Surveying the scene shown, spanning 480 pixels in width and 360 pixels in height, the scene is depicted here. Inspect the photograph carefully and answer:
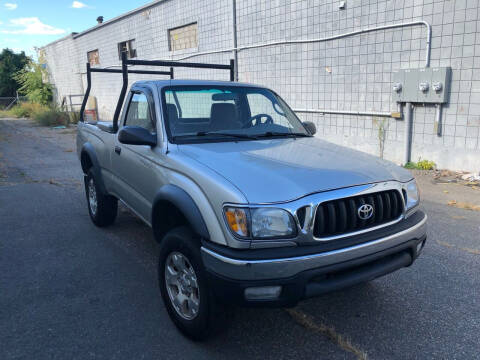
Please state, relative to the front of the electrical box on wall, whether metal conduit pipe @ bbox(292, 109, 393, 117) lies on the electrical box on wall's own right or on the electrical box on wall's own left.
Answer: on the electrical box on wall's own right

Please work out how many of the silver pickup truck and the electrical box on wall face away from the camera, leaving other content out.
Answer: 0

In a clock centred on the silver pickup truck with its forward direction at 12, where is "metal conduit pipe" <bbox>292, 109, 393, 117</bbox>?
The metal conduit pipe is roughly at 8 o'clock from the silver pickup truck.

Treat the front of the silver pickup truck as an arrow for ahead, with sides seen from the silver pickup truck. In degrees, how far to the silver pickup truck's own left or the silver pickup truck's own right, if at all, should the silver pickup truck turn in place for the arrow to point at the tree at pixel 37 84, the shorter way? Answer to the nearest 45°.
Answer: approximately 180°

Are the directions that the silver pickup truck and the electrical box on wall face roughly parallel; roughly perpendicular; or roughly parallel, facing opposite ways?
roughly perpendicular

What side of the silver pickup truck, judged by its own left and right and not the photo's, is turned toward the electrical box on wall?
left

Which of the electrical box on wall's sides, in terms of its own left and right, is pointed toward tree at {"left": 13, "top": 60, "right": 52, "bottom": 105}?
right

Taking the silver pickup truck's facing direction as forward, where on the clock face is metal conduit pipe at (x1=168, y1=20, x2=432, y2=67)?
The metal conduit pipe is roughly at 8 o'clock from the silver pickup truck.

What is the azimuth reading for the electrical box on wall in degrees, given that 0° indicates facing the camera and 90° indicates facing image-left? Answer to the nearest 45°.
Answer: approximately 45°

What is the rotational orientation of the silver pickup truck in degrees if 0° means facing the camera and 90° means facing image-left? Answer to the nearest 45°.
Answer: approximately 315°

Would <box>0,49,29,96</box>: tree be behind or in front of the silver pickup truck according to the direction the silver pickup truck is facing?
behind
